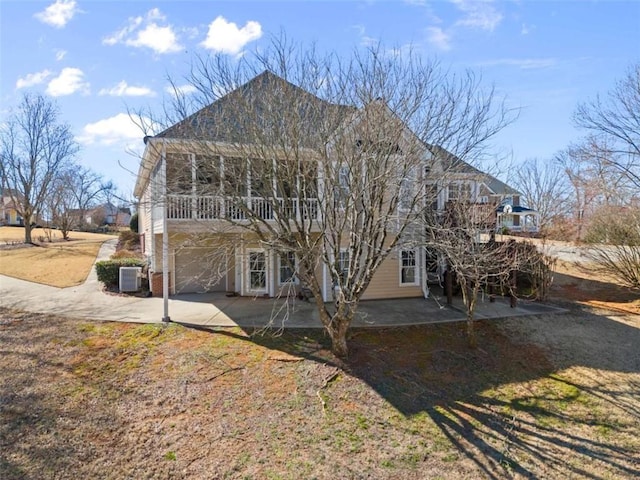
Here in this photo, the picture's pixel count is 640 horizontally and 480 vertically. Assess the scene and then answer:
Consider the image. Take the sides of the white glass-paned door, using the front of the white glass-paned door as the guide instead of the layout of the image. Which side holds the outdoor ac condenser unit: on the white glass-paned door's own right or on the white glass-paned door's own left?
on the white glass-paned door's own right

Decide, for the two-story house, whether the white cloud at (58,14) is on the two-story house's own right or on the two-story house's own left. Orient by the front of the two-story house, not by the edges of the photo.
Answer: on the two-story house's own right

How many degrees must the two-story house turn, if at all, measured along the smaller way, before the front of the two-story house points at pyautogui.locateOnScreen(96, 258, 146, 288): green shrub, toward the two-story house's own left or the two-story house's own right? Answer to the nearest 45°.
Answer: approximately 135° to the two-story house's own right

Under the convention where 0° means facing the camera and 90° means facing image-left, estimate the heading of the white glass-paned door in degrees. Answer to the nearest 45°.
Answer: approximately 0°

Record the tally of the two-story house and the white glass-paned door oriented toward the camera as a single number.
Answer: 2
